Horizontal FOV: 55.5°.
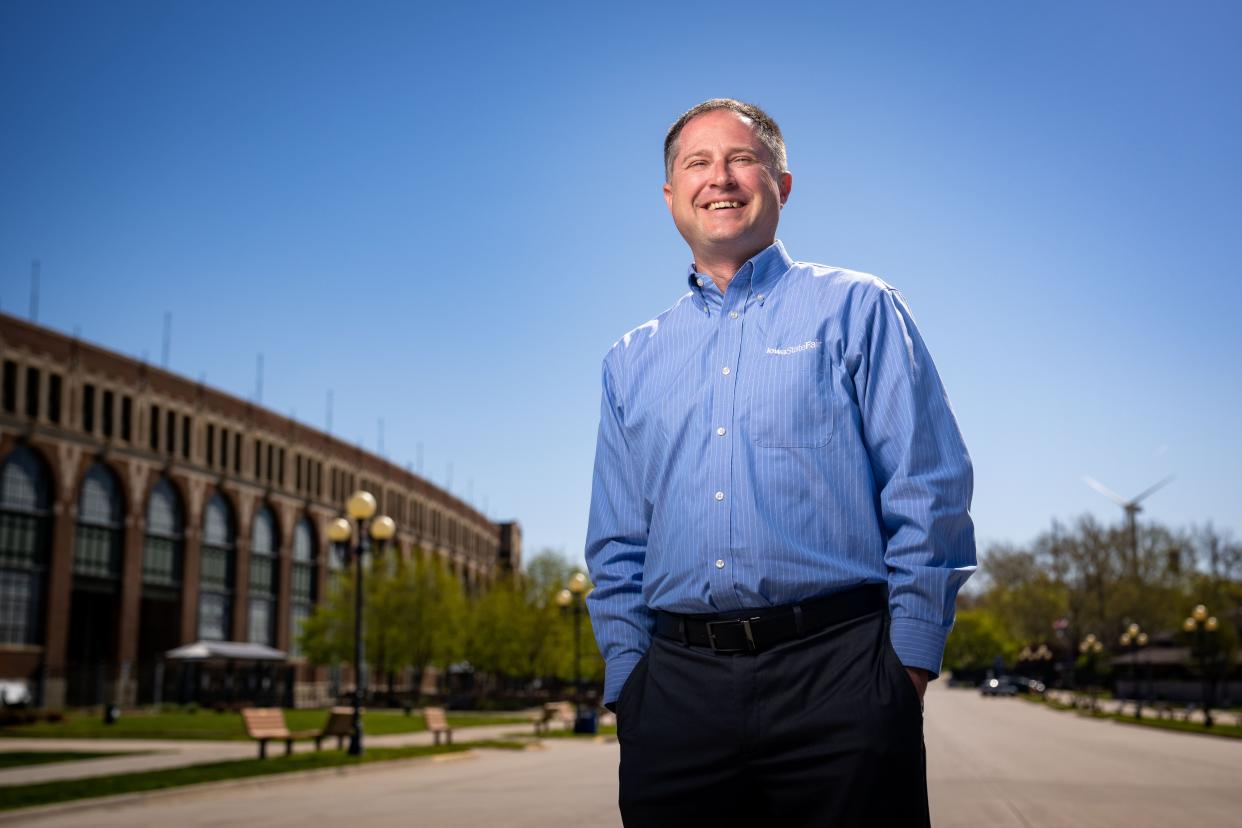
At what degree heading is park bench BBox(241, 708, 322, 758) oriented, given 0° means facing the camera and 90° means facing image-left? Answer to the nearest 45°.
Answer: approximately 315°

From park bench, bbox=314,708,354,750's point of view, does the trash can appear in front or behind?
behind

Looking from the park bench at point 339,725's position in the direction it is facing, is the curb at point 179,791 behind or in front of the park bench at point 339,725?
in front

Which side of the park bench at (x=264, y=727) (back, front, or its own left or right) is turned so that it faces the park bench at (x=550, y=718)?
left

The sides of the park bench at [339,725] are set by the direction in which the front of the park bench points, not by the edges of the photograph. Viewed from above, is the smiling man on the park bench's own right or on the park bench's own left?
on the park bench's own left

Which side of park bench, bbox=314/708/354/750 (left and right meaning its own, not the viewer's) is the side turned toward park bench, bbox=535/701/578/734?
back

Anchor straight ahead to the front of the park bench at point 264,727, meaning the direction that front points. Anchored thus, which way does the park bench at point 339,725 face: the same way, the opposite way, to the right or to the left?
the opposite way

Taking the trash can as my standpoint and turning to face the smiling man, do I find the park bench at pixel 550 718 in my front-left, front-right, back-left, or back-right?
back-right

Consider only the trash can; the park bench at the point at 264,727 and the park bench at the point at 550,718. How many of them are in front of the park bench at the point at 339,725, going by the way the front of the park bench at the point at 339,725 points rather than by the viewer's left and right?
1

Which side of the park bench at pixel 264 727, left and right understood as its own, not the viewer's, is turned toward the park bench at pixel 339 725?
left

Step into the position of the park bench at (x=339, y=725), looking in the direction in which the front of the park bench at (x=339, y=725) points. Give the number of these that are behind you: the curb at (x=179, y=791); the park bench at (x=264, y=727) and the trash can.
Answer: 1
